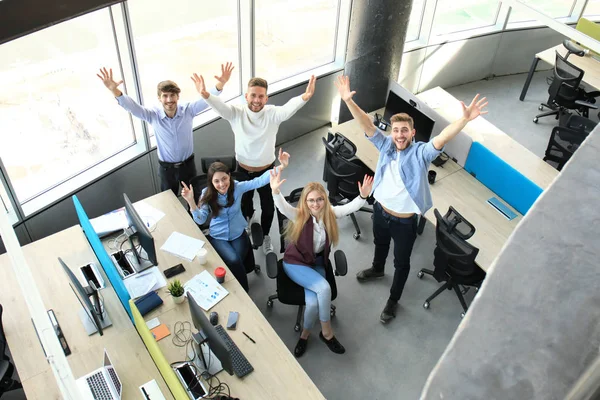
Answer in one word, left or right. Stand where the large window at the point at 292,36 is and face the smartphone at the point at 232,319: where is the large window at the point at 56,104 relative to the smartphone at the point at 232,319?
right

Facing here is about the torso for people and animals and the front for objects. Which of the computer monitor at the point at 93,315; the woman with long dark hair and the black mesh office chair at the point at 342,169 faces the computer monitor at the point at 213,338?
the woman with long dark hair

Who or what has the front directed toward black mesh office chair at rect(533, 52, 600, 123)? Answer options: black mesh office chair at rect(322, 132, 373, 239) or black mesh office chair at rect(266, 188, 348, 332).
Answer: black mesh office chair at rect(322, 132, 373, 239)

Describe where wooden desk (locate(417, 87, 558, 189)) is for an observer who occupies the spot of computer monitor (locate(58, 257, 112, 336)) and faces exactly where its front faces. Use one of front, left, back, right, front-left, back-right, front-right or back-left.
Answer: back

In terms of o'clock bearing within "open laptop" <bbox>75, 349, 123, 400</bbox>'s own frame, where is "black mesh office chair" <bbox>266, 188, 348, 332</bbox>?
The black mesh office chair is roughly at 7 o'clock from the open laptop.

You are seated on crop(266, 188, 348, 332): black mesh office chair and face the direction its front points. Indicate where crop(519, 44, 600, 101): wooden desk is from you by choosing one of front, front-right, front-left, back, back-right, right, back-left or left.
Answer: back-left

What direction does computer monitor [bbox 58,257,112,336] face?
to the viewer's left

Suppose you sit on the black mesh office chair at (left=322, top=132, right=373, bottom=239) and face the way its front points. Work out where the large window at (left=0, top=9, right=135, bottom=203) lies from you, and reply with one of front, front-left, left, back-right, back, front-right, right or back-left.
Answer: back-left

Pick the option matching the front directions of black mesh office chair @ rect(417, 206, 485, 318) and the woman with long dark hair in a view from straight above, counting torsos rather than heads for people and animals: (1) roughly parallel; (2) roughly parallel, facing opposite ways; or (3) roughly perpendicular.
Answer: roughly perpendicular

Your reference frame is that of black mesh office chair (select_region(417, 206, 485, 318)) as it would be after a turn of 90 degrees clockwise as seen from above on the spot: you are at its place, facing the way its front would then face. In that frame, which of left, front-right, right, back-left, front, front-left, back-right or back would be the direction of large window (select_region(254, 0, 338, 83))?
back

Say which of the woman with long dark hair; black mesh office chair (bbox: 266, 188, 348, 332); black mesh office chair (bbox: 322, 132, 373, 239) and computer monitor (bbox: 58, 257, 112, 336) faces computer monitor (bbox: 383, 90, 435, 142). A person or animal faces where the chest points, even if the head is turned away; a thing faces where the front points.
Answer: black mesh office chair (bbox: 322, 132, 373, 239)

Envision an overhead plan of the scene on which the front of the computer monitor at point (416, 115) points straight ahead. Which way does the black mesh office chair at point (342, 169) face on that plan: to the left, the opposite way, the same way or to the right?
the opposite way

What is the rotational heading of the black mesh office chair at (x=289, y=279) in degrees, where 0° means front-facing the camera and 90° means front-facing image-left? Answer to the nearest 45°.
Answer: approximately 0°

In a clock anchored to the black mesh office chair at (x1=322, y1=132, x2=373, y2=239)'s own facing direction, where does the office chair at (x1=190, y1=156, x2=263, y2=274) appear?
The office chair is roughly at 6 o'clock from the black mesh office chair.

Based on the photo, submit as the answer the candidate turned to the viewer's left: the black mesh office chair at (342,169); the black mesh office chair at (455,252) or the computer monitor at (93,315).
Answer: the computer monitor
